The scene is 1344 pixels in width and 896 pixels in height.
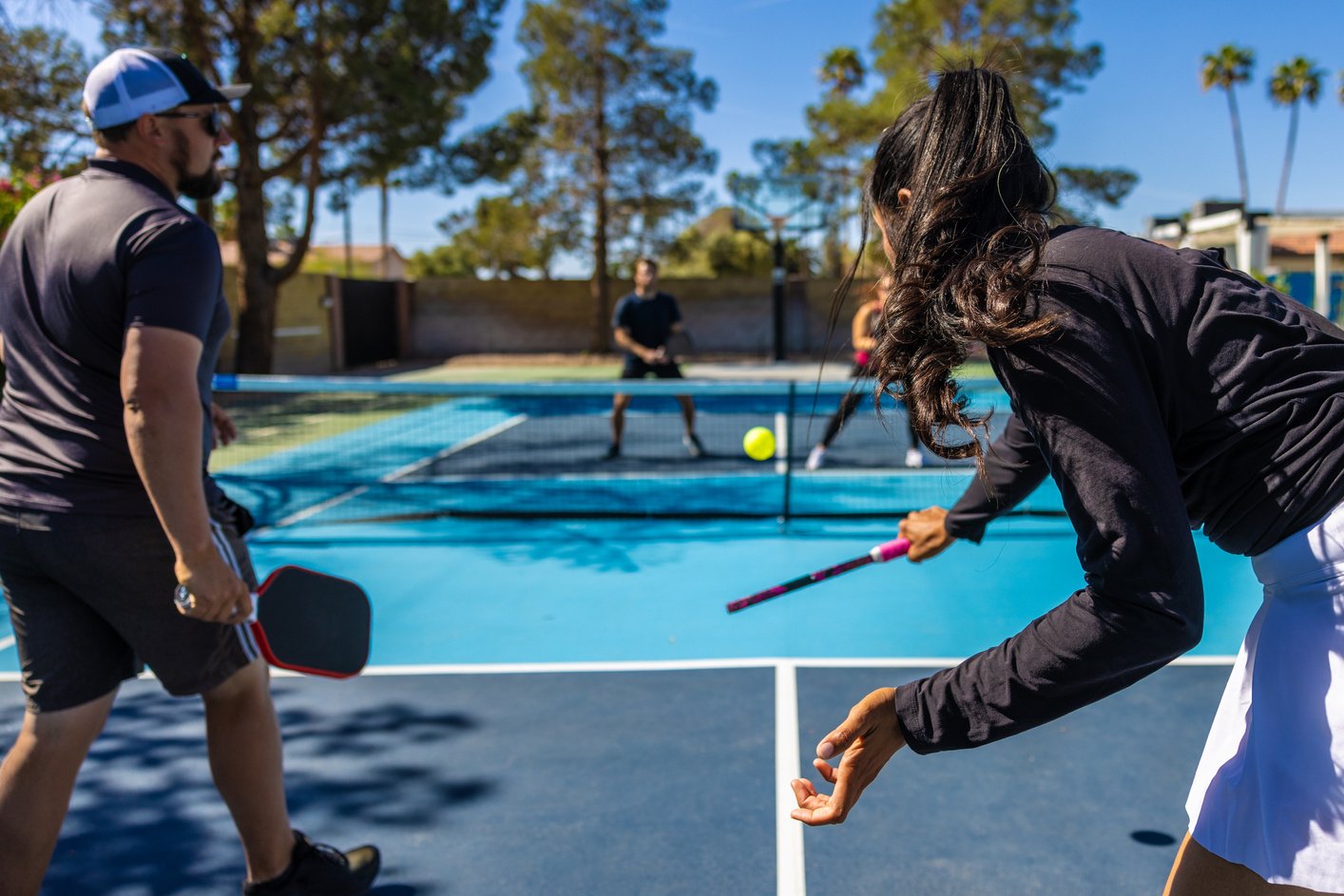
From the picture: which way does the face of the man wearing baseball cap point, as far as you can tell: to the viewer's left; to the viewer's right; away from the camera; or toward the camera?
to the viewer's right

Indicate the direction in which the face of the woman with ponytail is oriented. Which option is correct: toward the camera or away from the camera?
away from the camera

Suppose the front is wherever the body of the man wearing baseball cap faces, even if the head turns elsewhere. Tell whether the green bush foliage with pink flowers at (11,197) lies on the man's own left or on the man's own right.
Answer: on the man's own left

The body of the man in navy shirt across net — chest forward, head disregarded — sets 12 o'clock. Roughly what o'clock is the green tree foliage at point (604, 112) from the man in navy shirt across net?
The green tree foliage is roughly at 6 o'clock from the man in navy shirt across net.

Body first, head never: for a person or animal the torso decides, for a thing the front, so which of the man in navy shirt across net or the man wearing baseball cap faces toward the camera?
the man in navy shirt across net

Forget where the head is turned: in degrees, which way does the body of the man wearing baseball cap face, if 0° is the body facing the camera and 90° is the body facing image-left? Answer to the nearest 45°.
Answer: approximately 225°

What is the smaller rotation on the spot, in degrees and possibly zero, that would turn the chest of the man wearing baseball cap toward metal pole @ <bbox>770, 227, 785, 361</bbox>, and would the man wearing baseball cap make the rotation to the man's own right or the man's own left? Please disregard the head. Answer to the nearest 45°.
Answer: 0° — they already face it

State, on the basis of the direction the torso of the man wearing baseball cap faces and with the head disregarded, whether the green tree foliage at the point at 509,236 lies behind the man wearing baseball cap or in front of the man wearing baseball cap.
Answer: in front

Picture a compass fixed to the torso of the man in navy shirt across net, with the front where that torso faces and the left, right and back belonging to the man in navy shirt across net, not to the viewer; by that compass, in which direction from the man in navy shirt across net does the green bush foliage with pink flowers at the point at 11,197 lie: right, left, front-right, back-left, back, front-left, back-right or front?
back-right

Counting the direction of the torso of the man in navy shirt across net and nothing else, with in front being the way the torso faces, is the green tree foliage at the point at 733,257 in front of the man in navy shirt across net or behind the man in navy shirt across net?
behind

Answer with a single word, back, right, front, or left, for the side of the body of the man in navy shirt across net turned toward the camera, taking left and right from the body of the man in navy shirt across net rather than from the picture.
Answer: front

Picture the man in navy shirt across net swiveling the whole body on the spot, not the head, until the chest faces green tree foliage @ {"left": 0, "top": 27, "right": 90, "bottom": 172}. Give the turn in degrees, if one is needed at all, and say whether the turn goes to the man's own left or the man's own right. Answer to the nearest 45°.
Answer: approximately 135° to the man's own right

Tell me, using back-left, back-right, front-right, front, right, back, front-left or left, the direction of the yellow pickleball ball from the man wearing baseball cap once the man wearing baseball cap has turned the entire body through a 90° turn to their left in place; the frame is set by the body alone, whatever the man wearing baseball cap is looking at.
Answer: right

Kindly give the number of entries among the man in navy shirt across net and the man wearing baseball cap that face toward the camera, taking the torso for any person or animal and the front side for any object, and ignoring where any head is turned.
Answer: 1

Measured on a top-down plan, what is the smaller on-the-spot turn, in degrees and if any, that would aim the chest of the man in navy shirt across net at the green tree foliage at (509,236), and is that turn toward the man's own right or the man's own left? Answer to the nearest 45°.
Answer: approximately 180°

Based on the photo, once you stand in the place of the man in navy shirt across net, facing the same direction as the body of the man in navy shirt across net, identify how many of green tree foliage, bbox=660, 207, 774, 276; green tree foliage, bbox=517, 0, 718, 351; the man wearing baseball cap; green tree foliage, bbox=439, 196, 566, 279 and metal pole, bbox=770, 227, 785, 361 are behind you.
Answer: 4
